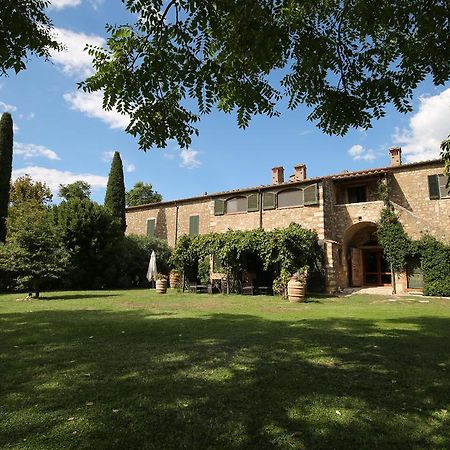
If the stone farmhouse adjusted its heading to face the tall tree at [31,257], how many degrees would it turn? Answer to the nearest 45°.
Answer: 0° — it already faces it

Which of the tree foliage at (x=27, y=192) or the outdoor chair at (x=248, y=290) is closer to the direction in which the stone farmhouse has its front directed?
the outdoor chair

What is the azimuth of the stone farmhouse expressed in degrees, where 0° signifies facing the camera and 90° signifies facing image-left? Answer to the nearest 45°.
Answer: approximately 45°

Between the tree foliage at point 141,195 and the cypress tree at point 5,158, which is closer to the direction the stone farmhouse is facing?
the cypress tree

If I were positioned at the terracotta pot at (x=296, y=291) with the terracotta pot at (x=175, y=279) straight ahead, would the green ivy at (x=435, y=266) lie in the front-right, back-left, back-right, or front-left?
back-right

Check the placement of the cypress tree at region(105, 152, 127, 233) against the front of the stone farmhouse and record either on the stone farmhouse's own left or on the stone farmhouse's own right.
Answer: on the stone farmhouse's own right

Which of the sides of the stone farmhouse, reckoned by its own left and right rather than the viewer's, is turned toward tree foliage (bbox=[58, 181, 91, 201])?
right

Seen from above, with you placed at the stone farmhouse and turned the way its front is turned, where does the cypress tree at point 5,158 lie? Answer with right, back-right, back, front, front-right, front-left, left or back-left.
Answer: front-right

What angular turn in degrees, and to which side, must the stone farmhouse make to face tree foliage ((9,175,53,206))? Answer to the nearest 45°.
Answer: approximately 45° to its right

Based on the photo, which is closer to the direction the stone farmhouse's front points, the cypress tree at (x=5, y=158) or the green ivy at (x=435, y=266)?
the cypress tree

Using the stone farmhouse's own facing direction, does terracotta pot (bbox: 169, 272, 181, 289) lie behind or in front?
in front
